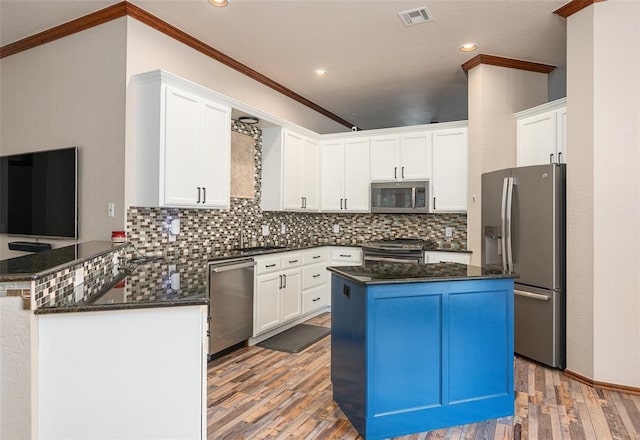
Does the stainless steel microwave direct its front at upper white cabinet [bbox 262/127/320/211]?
no

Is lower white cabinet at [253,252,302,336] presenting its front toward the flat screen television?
no

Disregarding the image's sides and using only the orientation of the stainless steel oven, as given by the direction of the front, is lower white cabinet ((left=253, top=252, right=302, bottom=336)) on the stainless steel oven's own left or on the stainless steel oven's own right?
on the stainless steel oven's own right

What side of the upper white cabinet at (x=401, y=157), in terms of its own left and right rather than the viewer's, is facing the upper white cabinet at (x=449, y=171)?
left

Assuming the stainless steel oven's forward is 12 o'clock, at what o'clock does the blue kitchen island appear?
The blue kitchen island is roughly at 12 o'clock from the stainless steel oven.

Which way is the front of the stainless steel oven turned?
toward the camera

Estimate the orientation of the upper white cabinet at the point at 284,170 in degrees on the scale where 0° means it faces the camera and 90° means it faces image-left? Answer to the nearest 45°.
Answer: approximately 315°

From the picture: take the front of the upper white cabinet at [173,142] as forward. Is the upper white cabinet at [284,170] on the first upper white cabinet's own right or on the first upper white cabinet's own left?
on the first upper white cabinet's own left

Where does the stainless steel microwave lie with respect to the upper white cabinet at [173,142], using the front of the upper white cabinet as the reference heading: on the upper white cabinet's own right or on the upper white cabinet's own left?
on the upper white cabinet's own left

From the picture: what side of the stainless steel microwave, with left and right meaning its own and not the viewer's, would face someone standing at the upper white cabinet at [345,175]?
right

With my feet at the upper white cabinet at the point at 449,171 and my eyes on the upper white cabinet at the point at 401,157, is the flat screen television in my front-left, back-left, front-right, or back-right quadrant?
front-left

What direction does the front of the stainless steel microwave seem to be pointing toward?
toward the camera

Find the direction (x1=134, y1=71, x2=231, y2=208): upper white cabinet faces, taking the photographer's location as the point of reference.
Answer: facing the viewer and to the right of the viewer

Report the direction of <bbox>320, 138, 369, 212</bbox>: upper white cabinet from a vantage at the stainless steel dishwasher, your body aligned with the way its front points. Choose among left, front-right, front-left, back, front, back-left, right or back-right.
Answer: left

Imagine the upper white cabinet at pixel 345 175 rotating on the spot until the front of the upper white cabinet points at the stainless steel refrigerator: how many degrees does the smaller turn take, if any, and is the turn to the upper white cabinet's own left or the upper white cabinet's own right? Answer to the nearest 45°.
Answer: approximately 45° to the upper white cabinet's own left

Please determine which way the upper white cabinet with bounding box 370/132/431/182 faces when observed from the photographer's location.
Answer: facing the viewer

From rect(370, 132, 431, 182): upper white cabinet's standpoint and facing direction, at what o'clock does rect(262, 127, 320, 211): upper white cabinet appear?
rect(262, 127, 320, 211): upper white cabinet is roughly at 2 o'clock from rect(370, 132, 431, 182): upper white cabinet.
